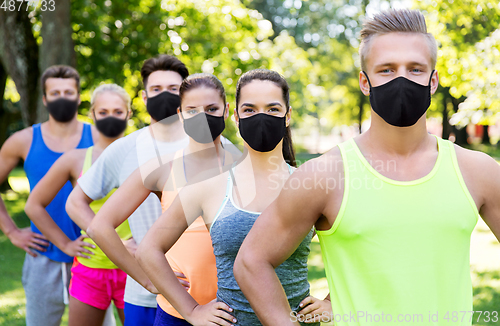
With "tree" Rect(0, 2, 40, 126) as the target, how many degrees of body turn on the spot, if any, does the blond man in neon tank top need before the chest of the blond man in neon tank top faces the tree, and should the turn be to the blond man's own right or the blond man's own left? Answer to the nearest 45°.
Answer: approximately 135° to the blond man's own right

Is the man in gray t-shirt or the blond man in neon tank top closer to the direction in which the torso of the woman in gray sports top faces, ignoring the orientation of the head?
the blond man in neon tank top

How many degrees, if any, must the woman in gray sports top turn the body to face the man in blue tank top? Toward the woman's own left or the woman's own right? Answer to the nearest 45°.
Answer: approximately 135° to the woman's own right

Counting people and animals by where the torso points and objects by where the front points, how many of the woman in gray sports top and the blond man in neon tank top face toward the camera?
2

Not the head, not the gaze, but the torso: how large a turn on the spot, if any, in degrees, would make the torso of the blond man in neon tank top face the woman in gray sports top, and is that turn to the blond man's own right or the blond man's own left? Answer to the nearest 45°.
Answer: approximately 135° to the blond man's own right

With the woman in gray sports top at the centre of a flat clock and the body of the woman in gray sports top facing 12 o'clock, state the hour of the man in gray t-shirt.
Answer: The man in gray t-shirt is roughly at 5 o'clock from the woman in gray sports top.

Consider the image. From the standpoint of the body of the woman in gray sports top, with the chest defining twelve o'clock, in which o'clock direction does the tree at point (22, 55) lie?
The tree is roughly at 5 o'clock from the woman in gray sports top.

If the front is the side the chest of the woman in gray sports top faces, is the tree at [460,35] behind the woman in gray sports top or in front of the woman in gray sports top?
behind

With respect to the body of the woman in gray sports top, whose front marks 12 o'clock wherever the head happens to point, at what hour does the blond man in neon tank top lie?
The blond man in neon tank top is roughly at 11 o'clock from the woman in gray sports top.

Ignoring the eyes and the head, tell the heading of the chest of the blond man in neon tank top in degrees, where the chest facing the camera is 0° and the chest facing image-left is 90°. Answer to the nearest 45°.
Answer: approximately 0°

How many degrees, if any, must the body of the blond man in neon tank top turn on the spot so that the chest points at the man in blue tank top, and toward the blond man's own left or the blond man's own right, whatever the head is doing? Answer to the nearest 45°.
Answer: approximately 135° to the blond man's own right
